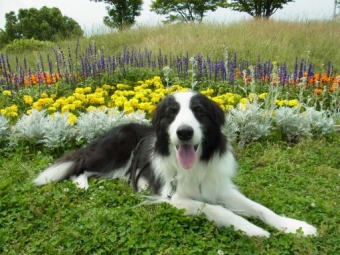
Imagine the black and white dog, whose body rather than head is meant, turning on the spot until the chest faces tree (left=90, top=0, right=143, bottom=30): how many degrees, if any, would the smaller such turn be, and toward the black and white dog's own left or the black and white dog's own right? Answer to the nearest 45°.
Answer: approximately 135° to the black and white dog's own left

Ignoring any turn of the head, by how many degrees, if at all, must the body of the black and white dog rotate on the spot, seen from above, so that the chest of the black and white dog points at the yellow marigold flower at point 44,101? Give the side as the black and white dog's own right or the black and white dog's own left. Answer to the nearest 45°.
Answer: approximately 180°

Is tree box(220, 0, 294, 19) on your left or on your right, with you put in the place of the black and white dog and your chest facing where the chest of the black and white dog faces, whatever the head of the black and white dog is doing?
on your left

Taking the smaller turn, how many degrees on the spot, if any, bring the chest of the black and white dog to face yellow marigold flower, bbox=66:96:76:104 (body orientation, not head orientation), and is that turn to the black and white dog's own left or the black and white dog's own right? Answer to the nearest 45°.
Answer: approximately 180°

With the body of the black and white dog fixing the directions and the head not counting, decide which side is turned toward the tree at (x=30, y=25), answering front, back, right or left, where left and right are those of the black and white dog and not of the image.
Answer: back

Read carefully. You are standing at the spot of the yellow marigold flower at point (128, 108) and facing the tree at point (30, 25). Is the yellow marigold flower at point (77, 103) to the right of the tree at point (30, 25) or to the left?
left

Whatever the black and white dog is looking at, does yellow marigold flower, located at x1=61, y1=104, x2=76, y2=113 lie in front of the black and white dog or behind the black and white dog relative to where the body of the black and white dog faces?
behind

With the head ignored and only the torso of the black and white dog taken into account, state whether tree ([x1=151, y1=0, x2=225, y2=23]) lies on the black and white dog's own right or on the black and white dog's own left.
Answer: on the black and white dog's own left

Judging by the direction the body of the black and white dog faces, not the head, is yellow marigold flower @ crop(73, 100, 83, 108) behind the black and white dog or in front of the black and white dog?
behind

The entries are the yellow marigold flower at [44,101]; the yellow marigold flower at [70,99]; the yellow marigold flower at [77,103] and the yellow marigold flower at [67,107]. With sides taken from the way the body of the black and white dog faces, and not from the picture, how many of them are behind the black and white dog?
4

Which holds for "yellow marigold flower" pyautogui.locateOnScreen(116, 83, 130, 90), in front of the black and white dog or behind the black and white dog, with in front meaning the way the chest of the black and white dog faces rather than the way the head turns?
behind

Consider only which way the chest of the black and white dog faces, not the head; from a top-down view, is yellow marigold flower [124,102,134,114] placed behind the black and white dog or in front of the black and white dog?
behind

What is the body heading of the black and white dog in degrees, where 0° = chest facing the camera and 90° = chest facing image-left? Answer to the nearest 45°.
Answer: approximately 315°
